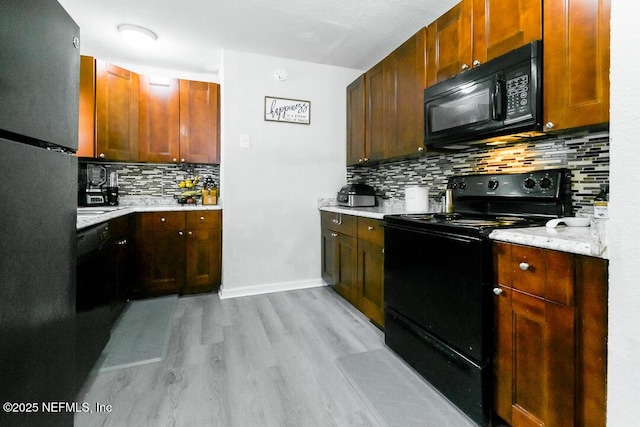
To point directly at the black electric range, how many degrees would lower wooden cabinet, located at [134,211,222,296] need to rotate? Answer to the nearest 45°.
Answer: approximately 45° to its left

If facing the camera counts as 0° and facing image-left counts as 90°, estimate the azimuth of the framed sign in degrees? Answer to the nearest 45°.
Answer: approximately 0°

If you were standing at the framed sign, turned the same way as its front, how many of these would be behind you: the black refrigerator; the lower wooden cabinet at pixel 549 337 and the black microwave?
0

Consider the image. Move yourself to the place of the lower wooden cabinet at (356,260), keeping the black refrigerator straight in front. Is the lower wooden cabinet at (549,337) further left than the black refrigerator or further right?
left

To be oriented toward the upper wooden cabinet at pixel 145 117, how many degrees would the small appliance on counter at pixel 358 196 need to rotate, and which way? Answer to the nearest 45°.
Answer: approximately 45° to its right

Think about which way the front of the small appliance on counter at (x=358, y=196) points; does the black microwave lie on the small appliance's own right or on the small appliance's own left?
on the small appliance's own left

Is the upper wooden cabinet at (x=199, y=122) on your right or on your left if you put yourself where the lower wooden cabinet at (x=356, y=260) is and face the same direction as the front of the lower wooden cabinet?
on your right

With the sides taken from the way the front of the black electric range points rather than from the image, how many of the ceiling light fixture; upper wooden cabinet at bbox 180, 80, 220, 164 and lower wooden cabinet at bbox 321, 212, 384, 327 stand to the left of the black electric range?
0

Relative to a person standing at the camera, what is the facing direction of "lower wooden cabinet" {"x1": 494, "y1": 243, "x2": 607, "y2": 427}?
facing the viewer and to the left of the viewer

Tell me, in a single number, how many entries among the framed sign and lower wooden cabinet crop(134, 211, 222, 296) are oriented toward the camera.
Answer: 2

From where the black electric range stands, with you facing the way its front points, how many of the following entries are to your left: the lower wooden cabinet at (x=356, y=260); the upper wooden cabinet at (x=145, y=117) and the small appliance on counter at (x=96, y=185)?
0

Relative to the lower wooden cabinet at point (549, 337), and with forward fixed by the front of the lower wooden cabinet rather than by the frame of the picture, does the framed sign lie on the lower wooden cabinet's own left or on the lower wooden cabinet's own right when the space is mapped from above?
on the lower wooden cabinet's own right
